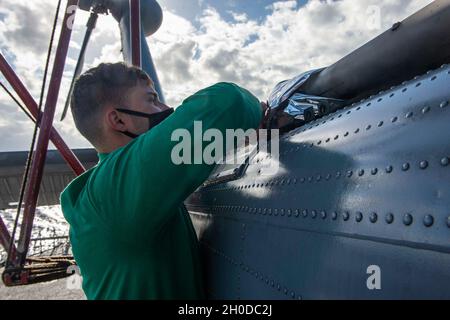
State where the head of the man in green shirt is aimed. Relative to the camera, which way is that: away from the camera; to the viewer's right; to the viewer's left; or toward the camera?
to the viewer's right

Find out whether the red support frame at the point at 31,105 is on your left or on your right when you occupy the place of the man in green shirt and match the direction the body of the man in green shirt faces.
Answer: on your left

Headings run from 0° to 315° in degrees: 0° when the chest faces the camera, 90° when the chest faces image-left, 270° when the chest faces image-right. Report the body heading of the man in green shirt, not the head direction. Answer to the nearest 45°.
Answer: approximately 225°
